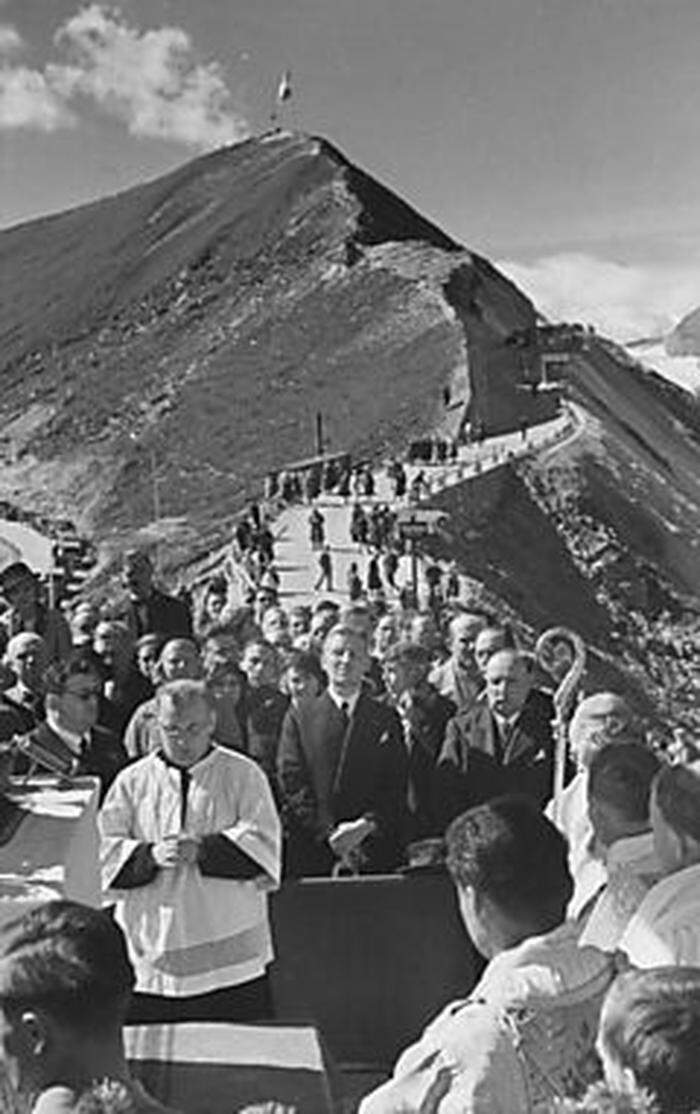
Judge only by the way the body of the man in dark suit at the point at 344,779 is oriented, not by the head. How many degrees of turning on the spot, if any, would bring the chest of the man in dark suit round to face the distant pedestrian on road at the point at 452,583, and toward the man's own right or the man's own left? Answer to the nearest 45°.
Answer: approximately 180°

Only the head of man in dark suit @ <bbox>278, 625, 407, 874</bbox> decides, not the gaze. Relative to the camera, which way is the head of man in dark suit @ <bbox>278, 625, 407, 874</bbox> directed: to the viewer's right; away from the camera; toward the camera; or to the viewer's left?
toward the camera

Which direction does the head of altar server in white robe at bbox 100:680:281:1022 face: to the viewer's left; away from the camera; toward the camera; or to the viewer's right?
toward the camera

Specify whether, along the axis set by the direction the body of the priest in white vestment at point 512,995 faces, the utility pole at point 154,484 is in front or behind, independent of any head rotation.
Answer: in front

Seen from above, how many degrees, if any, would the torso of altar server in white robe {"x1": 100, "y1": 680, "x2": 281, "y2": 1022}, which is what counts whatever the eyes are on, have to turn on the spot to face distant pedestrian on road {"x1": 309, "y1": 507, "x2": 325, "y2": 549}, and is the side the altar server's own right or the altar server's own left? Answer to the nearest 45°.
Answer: approximately 180°

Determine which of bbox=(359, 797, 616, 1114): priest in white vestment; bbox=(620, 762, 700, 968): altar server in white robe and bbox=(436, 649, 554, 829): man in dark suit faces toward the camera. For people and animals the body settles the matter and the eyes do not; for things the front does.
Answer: the man in dark suit

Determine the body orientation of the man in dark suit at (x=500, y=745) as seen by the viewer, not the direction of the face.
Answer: toward the camera

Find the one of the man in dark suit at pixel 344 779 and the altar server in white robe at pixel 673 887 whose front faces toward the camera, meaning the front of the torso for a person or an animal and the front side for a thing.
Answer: the man in dark suit

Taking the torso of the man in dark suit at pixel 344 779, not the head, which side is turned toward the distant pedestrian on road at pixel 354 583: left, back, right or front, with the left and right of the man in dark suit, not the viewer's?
back

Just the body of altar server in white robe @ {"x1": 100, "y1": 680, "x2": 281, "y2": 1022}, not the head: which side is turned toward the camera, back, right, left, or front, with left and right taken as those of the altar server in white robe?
front

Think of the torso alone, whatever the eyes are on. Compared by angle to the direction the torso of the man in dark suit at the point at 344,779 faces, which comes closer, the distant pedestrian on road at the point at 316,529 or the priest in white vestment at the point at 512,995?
the priest in white vestment

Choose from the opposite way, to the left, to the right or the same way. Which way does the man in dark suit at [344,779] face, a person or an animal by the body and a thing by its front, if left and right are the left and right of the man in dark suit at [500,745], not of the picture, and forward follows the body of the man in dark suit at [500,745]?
the same way

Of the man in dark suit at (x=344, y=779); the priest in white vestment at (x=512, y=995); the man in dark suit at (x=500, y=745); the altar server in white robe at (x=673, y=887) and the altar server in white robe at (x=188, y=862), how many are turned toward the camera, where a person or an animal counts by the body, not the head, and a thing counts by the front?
3

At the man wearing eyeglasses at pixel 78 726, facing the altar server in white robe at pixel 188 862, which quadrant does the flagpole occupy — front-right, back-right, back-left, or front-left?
back-left

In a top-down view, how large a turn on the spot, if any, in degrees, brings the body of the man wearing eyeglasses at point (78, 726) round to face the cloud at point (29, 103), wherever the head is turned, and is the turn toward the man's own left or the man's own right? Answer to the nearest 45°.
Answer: approximately 135° to the man's own left

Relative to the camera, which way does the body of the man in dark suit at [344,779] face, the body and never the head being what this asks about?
toward the camera

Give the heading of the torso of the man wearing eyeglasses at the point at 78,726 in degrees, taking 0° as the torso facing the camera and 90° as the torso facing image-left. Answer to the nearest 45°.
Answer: approximately 315°

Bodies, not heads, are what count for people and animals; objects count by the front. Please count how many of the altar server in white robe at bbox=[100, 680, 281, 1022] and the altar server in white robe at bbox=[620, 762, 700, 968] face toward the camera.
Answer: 1

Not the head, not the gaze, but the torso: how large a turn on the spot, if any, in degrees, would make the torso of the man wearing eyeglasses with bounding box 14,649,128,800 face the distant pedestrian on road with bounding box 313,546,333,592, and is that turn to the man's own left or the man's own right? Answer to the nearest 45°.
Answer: approximately 135° to the man's own left
